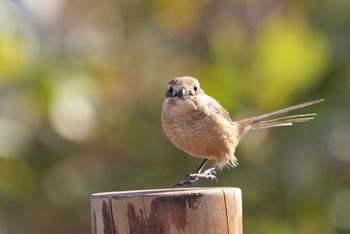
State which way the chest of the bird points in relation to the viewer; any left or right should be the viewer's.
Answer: facing the viewer and to the left of the viewer
